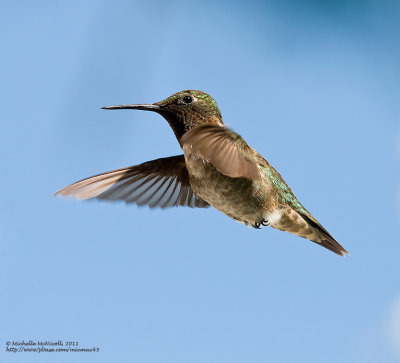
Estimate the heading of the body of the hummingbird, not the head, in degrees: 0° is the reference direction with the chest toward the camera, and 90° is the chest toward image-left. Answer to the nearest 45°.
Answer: approximately 90°
